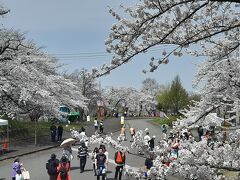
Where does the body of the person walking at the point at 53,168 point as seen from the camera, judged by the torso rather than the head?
away from the camera

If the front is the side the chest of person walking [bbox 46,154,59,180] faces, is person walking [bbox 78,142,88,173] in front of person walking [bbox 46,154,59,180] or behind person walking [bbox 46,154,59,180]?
in front

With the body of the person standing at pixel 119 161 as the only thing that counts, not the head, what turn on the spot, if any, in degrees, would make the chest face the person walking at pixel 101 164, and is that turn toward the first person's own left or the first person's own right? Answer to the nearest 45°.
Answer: approximately 90° to the first person's own right

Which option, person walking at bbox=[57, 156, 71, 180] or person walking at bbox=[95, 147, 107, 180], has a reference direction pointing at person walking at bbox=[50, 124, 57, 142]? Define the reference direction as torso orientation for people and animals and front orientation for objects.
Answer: person walking at bbox=[57, 156, 71, 180]

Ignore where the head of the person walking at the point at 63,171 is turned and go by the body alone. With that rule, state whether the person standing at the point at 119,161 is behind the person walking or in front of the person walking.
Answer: in front

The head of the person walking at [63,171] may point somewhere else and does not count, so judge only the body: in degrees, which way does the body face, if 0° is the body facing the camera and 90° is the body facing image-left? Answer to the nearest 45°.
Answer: approximately 180°
